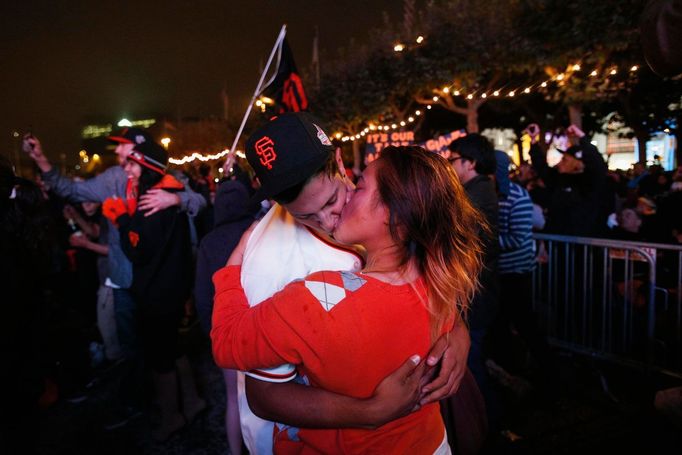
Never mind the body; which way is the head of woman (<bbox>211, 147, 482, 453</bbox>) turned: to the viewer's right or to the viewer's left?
to the viewer's left

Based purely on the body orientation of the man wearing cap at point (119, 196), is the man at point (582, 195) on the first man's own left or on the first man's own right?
on the first man's own left

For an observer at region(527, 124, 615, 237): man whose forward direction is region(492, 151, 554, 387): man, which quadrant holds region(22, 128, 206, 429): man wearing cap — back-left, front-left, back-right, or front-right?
front-right

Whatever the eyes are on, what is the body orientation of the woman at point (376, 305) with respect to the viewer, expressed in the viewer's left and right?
facing away from the viewer and to the left of the viewer

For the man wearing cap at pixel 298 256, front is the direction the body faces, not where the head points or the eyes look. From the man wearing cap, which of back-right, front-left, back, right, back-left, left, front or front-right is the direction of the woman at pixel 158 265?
back

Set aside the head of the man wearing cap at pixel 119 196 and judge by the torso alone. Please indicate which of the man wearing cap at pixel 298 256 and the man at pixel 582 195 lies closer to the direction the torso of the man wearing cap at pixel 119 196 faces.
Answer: the man wearing cap

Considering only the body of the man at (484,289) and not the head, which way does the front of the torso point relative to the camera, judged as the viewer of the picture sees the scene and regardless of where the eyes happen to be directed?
to the viewer's left

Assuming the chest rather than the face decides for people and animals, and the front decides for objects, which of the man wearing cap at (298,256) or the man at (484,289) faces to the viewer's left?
the man

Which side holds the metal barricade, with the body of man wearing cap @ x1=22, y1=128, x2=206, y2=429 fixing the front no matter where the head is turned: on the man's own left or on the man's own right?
on the man's own left

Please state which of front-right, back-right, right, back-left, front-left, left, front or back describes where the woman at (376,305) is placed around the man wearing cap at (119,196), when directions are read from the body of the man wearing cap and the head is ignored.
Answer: front-left

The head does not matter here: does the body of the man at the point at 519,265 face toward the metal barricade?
no

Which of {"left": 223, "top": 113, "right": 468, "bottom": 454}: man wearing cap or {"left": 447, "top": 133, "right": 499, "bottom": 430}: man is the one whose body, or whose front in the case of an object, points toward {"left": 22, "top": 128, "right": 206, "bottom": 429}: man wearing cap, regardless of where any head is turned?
the man

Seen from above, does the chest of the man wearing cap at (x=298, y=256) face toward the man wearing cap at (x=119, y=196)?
no

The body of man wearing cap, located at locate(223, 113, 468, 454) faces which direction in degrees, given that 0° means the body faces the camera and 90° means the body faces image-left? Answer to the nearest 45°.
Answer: approximately 315°
